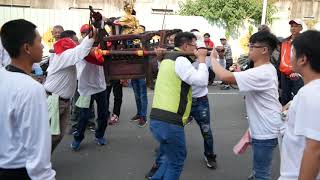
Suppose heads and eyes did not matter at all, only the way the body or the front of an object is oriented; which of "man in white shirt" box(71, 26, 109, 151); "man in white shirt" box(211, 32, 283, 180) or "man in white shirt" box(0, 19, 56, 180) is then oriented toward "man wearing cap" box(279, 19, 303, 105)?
"man in white shirt" box(0, 19, 56, 180)

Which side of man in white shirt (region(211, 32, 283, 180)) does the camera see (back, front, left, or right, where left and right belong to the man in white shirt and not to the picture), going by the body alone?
left

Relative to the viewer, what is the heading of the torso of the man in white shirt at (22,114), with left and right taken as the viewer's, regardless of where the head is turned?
facing away from the viewer and to the right of the viewer

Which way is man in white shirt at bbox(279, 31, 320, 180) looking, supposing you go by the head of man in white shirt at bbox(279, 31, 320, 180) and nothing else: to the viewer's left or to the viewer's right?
to the viewer's left

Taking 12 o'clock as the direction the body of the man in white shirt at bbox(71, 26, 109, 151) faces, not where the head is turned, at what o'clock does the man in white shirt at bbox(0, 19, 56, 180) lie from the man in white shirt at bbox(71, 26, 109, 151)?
the man in white shirt at bbox(0, 19, 56, 180) is roughly at 12 o'clock from the man in white shirt at bbox(71, 26, 109, 151).
